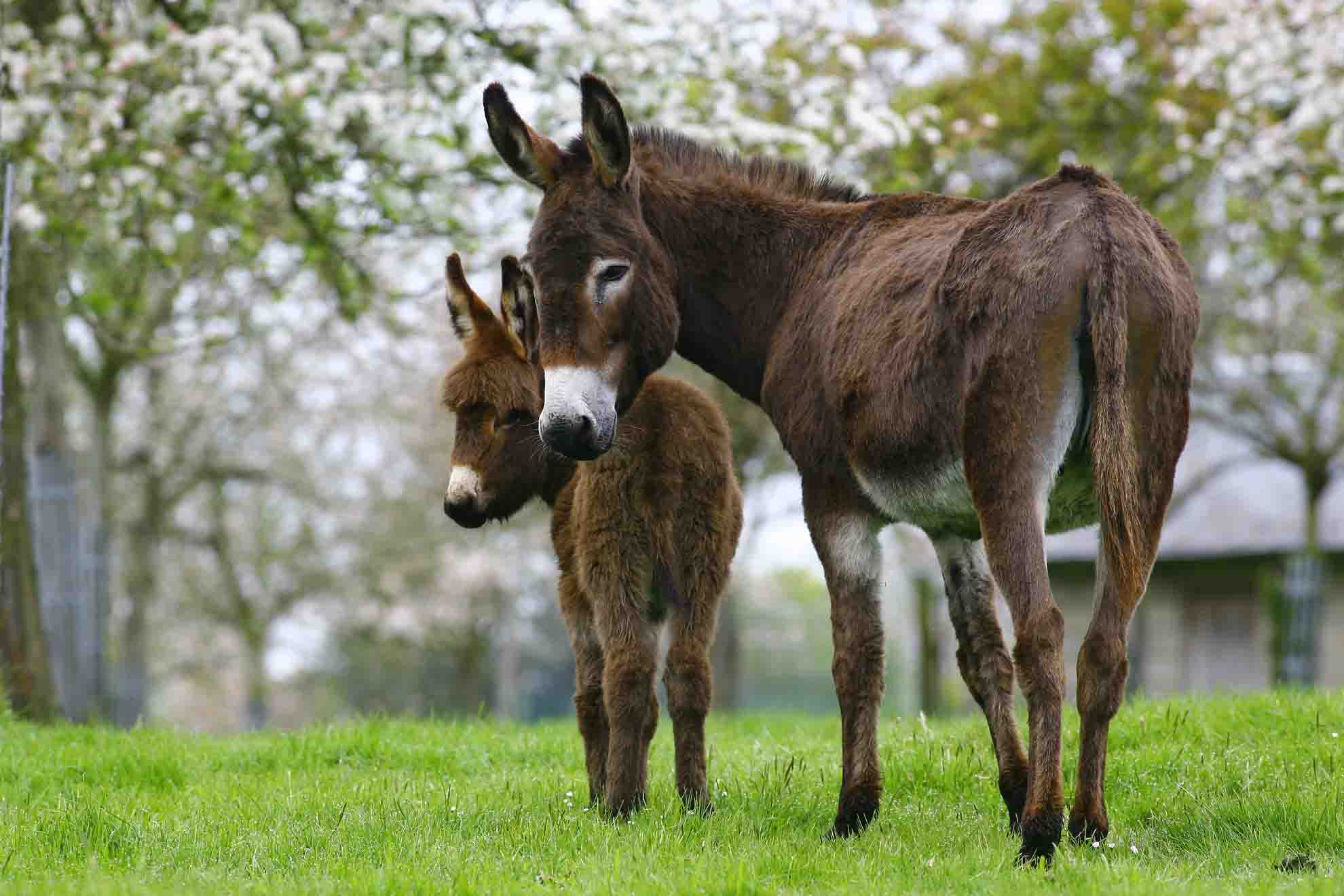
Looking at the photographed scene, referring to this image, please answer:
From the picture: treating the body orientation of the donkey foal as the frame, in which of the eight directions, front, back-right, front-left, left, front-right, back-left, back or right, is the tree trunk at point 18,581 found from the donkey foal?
front

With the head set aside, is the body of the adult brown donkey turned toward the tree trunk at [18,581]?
yes

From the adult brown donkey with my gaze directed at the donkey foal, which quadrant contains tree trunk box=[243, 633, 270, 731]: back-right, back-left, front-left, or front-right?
front-right

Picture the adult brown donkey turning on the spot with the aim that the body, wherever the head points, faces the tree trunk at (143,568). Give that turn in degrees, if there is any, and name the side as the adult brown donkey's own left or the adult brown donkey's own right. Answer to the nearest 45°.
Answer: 0° — it already faces it

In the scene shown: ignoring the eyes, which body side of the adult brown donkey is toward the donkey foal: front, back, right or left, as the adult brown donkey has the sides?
front

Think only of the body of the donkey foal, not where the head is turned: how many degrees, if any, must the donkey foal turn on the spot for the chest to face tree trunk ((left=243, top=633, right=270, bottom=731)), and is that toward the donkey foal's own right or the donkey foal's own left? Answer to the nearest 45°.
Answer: approximately 45° to the donkey foal's own right

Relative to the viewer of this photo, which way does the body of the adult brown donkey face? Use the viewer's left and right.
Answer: facing away from the viewer and to the left of the viewer
